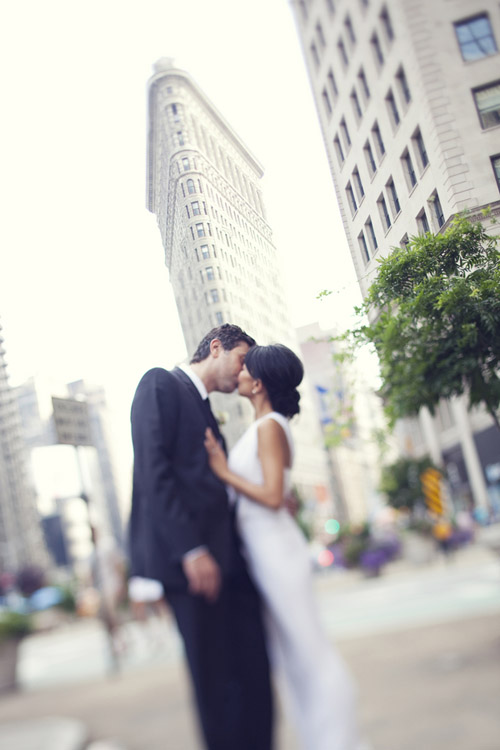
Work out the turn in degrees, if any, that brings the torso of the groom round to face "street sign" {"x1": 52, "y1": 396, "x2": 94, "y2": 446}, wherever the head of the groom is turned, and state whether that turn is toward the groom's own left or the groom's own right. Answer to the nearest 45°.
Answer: approximately 90° to the groom's own left

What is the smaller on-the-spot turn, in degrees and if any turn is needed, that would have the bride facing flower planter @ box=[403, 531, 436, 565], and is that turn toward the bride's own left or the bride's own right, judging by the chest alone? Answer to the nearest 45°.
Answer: approximately 90° to the bride's own right

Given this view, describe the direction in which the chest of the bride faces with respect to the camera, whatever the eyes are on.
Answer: to the viewer's left

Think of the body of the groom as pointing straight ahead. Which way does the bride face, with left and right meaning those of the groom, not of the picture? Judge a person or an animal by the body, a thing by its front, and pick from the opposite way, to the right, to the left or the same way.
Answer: the opposite way

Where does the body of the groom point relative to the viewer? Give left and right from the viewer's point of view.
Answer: facing to the right of the viewer

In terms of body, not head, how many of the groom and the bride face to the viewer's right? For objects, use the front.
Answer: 1

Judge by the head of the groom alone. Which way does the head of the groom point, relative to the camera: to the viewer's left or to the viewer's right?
to the viewer's right

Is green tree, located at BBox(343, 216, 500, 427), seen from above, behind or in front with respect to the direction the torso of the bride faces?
behind

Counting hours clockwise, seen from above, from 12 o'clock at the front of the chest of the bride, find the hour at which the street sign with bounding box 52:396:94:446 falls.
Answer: The street sign is roughly at 2 o'clock from the bride.

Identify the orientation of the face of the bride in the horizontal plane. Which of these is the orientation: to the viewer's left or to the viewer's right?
to the viewer's left
